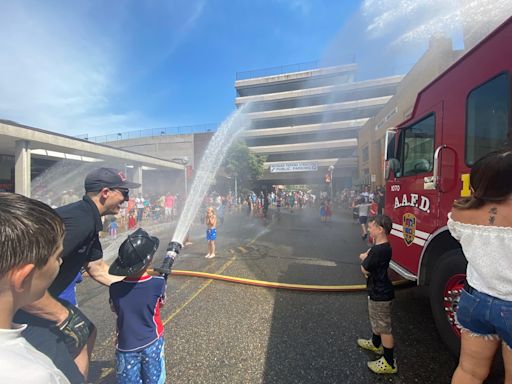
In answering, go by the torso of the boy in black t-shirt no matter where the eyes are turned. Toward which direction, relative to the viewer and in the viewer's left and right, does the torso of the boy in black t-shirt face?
facing to the left of the viewer

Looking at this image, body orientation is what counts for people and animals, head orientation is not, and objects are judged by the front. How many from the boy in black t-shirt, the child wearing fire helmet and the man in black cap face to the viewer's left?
1

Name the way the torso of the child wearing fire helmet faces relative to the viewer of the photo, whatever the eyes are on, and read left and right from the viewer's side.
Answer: facing away from the viewer and to the right of the viewer

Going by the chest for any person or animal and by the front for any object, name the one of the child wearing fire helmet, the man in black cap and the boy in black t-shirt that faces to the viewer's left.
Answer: the boy in black t-shirt

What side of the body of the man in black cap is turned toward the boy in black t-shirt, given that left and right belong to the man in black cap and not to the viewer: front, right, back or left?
front

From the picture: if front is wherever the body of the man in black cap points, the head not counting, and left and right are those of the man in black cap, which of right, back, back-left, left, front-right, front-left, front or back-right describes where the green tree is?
front-left

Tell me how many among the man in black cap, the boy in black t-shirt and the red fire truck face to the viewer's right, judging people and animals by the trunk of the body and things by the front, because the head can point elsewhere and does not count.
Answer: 1

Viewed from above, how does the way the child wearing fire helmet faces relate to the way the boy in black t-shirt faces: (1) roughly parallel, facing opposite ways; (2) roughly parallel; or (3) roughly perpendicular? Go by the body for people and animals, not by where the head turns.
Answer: roughly perpendicular

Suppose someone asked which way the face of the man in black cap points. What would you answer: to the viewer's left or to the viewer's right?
to the viewer's right

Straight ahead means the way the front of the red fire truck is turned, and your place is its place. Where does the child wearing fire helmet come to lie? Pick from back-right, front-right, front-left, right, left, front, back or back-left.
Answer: left

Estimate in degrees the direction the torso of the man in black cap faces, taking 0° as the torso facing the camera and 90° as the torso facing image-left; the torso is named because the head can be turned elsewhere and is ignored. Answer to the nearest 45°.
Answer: approximately 270°
